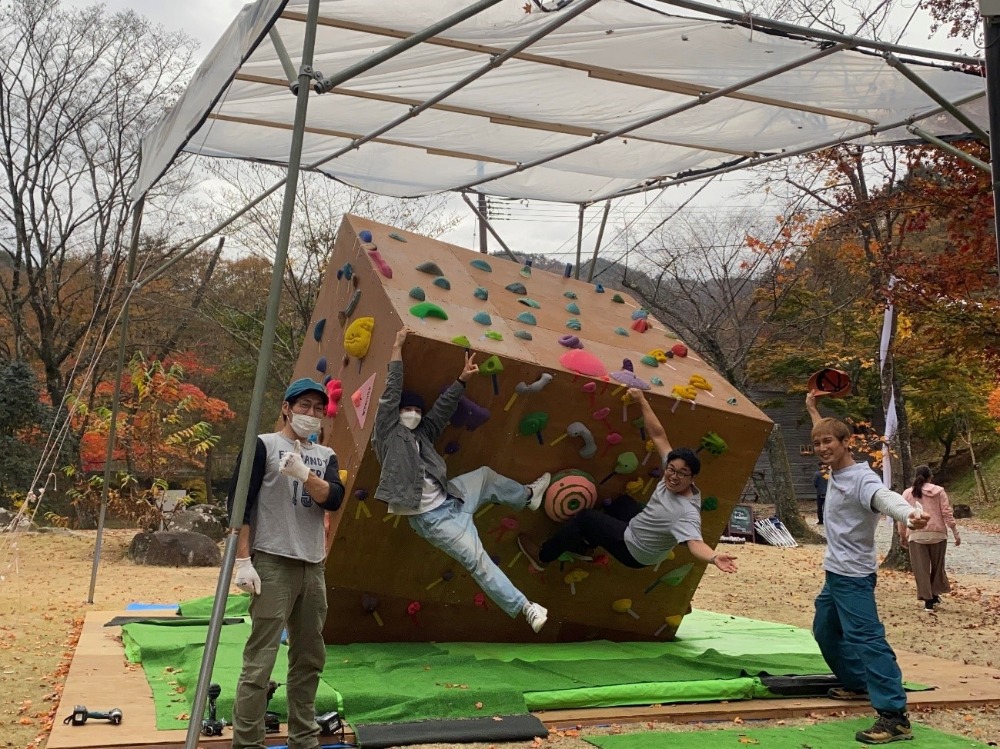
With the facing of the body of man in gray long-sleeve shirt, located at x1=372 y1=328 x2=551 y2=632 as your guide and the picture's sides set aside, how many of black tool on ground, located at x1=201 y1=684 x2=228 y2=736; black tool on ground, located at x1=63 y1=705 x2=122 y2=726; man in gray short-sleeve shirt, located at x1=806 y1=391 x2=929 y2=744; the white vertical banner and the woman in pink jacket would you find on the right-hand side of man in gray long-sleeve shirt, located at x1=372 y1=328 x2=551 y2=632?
2

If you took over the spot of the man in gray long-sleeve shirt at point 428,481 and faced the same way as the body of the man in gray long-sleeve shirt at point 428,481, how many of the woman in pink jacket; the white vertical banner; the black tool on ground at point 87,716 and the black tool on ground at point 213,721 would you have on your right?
2

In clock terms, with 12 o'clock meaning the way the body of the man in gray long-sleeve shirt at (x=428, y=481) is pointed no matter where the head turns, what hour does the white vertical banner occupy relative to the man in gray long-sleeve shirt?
The white vertical banner is roughly at 9 o'clock from the man in gray long-sleeve shirt.

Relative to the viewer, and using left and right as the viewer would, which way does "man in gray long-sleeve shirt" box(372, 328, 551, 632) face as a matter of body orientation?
facing the viewer and to the right of the viewer

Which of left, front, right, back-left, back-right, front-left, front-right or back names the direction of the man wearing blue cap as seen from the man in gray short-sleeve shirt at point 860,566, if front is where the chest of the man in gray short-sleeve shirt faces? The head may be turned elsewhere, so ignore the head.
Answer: front

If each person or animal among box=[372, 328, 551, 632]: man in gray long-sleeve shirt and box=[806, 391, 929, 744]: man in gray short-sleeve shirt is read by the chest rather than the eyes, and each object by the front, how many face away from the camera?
0

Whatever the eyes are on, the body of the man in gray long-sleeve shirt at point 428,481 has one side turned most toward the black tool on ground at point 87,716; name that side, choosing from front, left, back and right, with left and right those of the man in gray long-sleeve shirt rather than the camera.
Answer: right

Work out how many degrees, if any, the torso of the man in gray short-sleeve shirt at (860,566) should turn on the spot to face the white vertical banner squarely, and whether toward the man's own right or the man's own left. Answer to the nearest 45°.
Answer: approximately 135° to the man's own right

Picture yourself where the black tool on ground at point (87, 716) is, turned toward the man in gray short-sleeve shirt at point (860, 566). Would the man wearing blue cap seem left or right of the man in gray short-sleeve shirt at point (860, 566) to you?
right

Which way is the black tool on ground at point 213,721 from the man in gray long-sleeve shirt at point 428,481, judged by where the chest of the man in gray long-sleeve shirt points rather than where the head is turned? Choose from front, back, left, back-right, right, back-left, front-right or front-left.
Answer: right
